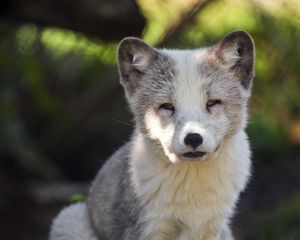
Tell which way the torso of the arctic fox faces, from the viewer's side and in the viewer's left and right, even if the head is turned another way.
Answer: facing the viewer and to the right of the viewer
